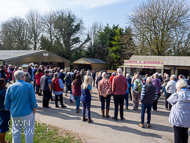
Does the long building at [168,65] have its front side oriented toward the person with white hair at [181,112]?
yes

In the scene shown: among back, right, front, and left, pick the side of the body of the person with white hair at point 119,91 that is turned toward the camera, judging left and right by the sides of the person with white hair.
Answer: back

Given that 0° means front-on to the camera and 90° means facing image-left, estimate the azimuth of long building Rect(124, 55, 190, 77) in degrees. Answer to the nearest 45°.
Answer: approximately 0°

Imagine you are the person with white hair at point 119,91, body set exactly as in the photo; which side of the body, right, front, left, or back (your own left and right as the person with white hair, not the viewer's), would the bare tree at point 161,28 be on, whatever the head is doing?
front

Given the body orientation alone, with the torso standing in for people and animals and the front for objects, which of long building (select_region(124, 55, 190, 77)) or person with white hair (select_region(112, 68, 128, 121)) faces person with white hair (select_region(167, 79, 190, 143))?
the long building

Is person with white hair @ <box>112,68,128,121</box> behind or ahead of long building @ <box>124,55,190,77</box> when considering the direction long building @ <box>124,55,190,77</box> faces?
ahead

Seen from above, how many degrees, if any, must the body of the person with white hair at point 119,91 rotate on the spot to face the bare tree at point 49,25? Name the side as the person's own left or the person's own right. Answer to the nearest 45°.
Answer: approximately 45° to the person's own left

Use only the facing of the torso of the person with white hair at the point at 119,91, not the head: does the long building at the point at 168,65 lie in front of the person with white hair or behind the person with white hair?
in front

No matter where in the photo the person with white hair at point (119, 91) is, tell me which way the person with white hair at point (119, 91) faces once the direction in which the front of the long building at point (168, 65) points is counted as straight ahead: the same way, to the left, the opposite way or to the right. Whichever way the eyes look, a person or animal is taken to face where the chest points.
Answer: the opposite way
